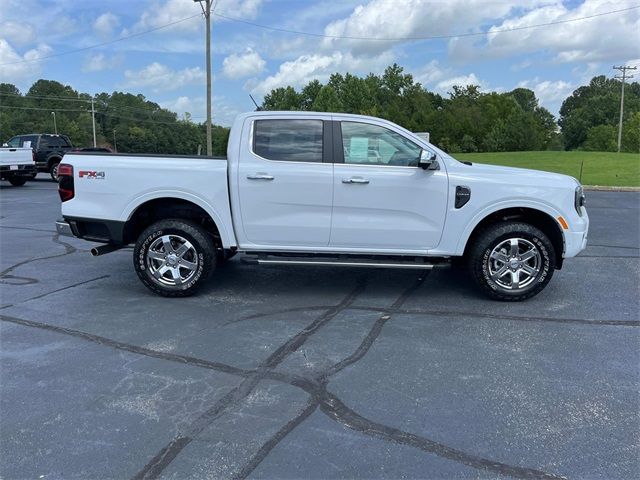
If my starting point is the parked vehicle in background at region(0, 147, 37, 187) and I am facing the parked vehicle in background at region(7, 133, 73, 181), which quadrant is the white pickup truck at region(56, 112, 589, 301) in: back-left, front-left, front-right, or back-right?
back-right

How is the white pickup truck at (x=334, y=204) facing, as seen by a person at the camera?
facing to the right of the viewer

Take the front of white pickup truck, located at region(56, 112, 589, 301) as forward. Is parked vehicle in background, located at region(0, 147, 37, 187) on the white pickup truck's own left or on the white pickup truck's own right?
on the white pickup truck's own left

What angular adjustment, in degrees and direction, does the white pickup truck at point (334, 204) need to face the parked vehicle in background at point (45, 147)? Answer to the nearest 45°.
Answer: approximately 135° to its left
